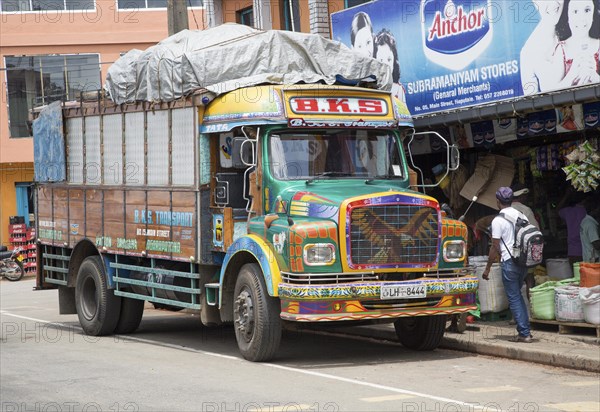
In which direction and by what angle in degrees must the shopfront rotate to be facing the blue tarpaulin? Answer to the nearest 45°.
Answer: approximately 45° to its right

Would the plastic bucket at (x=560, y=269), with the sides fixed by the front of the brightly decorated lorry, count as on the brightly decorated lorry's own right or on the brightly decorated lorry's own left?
on the brightly decorated lorry's own left

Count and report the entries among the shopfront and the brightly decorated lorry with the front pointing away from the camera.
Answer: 0

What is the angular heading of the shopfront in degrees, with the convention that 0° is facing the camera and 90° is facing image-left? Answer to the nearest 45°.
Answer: approximately 45°

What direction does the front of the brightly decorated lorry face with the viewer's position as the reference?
facing the viewer and to the right of the viewer

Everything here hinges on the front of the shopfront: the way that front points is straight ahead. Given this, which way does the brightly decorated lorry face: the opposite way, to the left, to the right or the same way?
to the left

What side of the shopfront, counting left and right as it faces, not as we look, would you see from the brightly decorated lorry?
front

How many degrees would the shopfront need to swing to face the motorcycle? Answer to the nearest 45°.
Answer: approximately 90° to its right

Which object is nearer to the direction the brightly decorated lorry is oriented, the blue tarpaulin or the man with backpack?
the man with backpack
